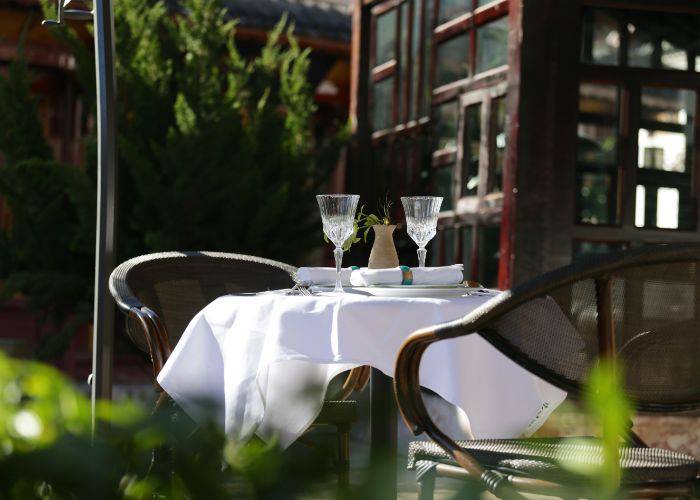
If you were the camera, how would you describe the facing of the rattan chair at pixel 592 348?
facing away from the viewer and to the left of the viewer

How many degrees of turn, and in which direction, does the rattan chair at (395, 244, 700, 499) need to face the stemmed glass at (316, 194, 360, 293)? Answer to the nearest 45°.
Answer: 0° — it already faces it

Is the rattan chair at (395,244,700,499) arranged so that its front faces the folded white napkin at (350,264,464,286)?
yes

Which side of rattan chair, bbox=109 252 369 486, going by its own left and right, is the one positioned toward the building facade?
left

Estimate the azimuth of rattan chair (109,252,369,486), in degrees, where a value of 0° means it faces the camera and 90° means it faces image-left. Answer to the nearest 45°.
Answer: approximately 315°

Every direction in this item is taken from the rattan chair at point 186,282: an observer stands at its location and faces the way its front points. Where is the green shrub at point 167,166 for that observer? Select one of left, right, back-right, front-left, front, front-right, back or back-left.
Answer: back-left

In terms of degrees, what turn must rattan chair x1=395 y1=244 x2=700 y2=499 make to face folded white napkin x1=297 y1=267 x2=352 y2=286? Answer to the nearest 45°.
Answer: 0° — it already faces it

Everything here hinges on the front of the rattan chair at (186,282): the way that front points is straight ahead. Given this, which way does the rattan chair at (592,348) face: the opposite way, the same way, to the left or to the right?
the opposite way

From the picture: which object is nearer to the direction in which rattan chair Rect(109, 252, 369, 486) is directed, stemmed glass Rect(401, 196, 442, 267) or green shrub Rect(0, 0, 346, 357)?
the stemmed glass
